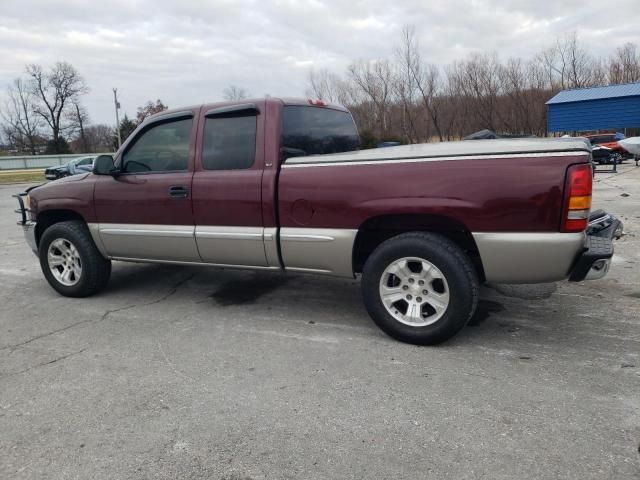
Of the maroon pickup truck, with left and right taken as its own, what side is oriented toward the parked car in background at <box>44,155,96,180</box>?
front

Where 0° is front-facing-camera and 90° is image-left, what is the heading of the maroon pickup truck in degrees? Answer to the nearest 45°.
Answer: approximately 135°

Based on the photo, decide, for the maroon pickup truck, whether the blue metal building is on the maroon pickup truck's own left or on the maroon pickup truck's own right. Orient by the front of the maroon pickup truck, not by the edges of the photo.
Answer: on the maroon pickup truck's own right
